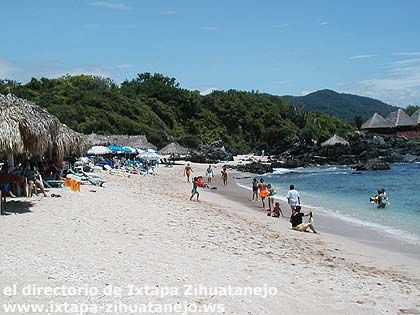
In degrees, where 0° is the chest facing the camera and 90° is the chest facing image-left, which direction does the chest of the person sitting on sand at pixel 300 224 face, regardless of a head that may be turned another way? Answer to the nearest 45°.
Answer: approximately 270°

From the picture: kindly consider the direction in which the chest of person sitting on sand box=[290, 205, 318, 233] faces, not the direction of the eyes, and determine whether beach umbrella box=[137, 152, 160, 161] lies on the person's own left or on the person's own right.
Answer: on the person's own left

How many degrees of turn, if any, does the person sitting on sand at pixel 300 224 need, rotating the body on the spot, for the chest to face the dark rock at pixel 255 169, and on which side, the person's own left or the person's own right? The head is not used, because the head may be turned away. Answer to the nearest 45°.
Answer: approximately 90° to the person's own left
